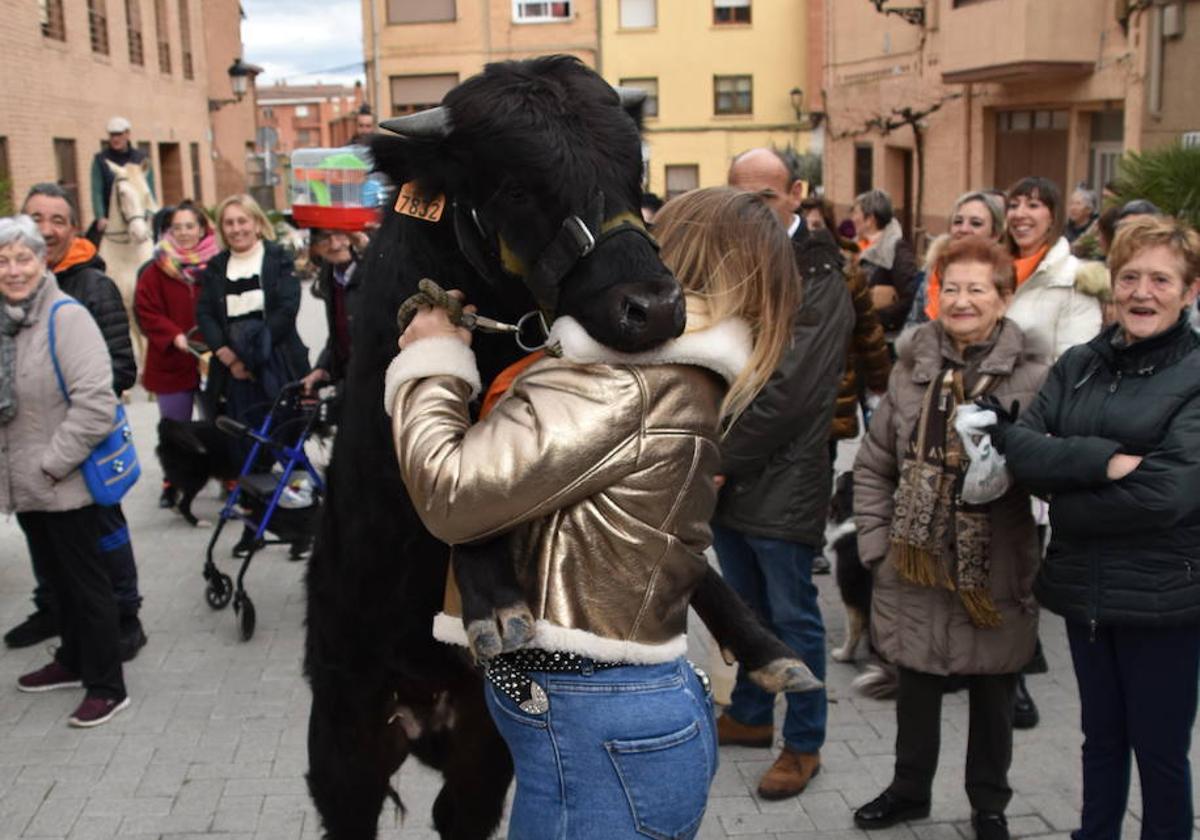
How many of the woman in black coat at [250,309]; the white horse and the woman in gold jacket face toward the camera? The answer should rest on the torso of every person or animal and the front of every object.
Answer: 2

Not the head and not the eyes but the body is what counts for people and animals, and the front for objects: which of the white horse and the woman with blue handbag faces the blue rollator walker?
the white horse

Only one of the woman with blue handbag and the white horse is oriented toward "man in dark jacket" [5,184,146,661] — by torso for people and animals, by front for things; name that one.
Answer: the white horse

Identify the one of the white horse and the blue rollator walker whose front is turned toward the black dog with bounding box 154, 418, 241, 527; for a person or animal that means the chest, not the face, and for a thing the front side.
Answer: the white horse

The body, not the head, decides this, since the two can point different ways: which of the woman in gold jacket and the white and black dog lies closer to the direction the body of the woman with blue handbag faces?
the woman in gold jacket

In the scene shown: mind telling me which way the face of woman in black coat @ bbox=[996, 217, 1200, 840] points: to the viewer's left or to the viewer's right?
to the viewer's left

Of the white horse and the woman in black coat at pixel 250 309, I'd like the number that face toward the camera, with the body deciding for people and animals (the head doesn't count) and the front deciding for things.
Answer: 2

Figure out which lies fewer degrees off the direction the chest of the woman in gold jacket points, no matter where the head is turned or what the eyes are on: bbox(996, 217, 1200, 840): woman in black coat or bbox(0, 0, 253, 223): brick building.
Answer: the brick building

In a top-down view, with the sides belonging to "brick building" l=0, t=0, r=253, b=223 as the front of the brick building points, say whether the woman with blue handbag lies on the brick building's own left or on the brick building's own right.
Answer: on the brick building's own right

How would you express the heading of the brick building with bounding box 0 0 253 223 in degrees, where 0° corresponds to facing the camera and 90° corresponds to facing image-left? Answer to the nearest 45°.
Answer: approximately 315°
